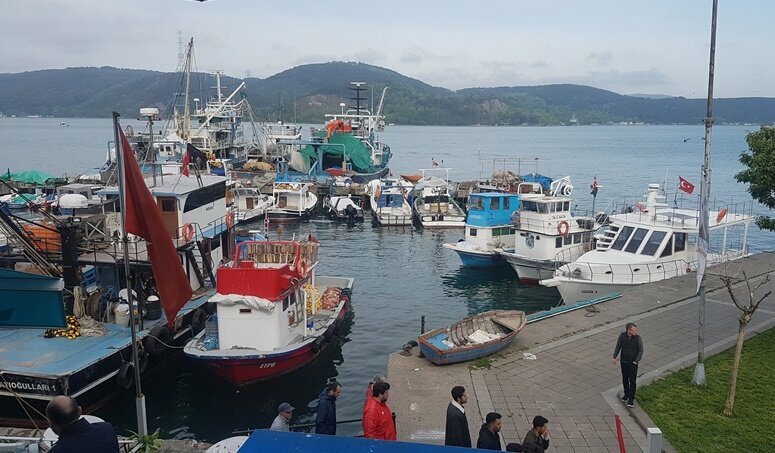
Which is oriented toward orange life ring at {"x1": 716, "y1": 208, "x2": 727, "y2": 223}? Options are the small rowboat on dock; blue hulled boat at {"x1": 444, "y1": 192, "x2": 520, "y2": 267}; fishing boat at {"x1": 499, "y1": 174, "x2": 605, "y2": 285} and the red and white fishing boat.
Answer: the small rowboat on dock

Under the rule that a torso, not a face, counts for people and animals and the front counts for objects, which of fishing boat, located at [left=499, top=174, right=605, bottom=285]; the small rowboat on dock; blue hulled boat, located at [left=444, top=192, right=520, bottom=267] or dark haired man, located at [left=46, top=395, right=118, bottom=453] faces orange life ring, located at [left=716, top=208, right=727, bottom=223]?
the small rowboat on dock

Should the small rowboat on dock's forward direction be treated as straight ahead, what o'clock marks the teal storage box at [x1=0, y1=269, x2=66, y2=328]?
The teal storage box is roughly at 7 o'clock from the small rowboat on dock.

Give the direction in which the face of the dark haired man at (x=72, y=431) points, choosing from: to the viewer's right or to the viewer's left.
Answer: to the viewer's left

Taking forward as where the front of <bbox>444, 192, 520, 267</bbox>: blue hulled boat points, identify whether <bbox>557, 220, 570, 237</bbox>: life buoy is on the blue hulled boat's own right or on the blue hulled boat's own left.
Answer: on the blue hulled boat's own left
